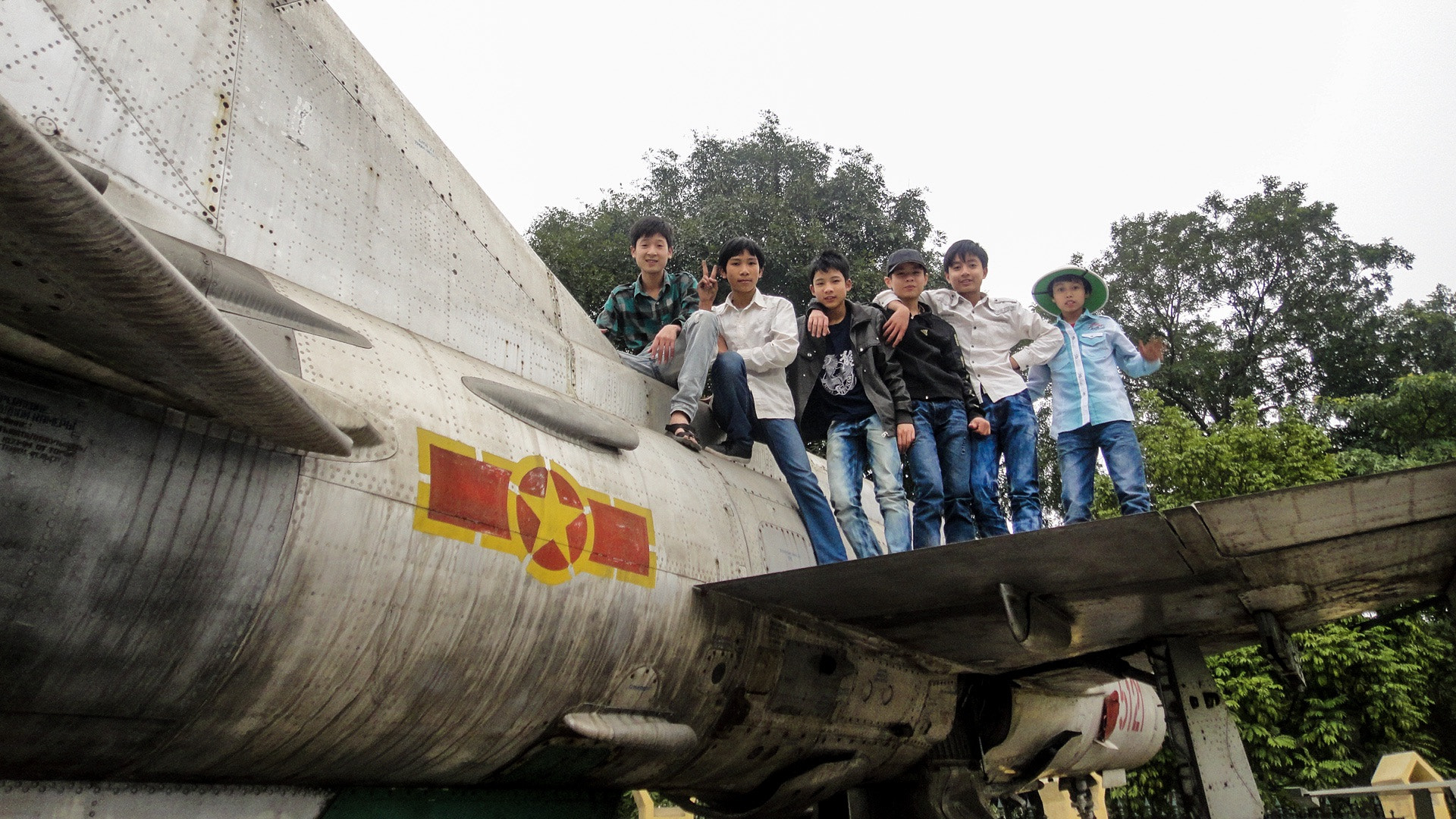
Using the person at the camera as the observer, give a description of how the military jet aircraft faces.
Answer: facing away from the viewer and to the right of the viewer

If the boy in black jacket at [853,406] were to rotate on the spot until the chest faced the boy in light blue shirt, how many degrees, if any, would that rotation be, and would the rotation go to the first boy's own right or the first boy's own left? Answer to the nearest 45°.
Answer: approximately 90° to the first boy's own left

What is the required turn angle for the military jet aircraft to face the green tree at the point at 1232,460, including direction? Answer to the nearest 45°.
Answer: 0° — it already faces it

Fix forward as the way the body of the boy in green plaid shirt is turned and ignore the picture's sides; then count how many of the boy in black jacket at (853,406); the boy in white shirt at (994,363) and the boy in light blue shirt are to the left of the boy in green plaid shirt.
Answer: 3

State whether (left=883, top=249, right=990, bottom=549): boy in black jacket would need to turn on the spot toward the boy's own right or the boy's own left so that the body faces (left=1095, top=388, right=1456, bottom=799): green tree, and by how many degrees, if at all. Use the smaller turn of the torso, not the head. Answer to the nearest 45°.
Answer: approximately 135° to the boy's own left

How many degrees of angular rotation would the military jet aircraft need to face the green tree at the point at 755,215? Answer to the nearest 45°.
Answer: approximately 45° to its left

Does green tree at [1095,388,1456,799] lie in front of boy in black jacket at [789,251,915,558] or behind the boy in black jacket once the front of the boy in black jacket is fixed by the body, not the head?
behind

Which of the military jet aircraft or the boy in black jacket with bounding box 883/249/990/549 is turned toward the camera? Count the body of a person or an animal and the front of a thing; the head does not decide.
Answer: the boy in black jacket

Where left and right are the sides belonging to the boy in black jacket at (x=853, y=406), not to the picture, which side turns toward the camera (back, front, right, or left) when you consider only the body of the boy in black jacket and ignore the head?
front

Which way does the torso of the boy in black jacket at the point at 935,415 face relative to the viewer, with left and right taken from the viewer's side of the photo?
facing the viewer

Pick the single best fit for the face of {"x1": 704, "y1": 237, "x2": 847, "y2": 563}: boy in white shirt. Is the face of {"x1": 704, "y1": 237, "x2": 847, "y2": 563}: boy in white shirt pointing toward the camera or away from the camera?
toward the camera

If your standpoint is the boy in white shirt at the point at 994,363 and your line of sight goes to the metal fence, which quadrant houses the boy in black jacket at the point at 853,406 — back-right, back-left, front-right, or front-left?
back-left

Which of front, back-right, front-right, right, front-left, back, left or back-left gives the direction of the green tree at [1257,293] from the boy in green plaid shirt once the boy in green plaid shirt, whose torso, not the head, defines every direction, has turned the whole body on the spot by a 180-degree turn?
front-right
